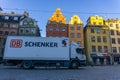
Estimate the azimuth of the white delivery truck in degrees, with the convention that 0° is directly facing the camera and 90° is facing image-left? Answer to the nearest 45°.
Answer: approximately 270°
